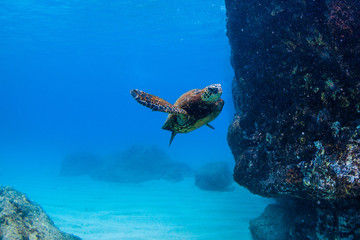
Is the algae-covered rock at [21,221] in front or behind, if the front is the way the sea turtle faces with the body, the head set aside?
behind

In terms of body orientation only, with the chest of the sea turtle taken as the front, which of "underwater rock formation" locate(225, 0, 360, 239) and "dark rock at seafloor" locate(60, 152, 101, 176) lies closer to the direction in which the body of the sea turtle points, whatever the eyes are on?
the underwater rock formation

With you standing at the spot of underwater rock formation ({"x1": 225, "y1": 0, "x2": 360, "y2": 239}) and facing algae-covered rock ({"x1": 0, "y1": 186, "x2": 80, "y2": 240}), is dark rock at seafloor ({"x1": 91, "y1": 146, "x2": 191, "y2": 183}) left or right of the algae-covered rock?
right

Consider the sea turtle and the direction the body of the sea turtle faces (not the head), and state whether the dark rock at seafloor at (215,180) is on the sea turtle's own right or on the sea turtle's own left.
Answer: on the sea turtle's own left

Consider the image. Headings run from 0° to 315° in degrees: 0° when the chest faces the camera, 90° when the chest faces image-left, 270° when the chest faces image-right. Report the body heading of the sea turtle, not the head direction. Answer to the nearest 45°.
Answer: approximately 315°

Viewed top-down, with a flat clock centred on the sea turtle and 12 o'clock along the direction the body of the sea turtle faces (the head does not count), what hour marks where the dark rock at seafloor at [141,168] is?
The dark rock at seafloor is roughly at 7 o'clock from the sea turtle.

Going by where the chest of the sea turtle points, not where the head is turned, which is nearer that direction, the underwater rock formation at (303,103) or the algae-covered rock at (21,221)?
the underwater rock formation

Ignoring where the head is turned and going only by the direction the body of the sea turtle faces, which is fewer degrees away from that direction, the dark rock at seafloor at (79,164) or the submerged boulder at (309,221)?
the submerged boulder
